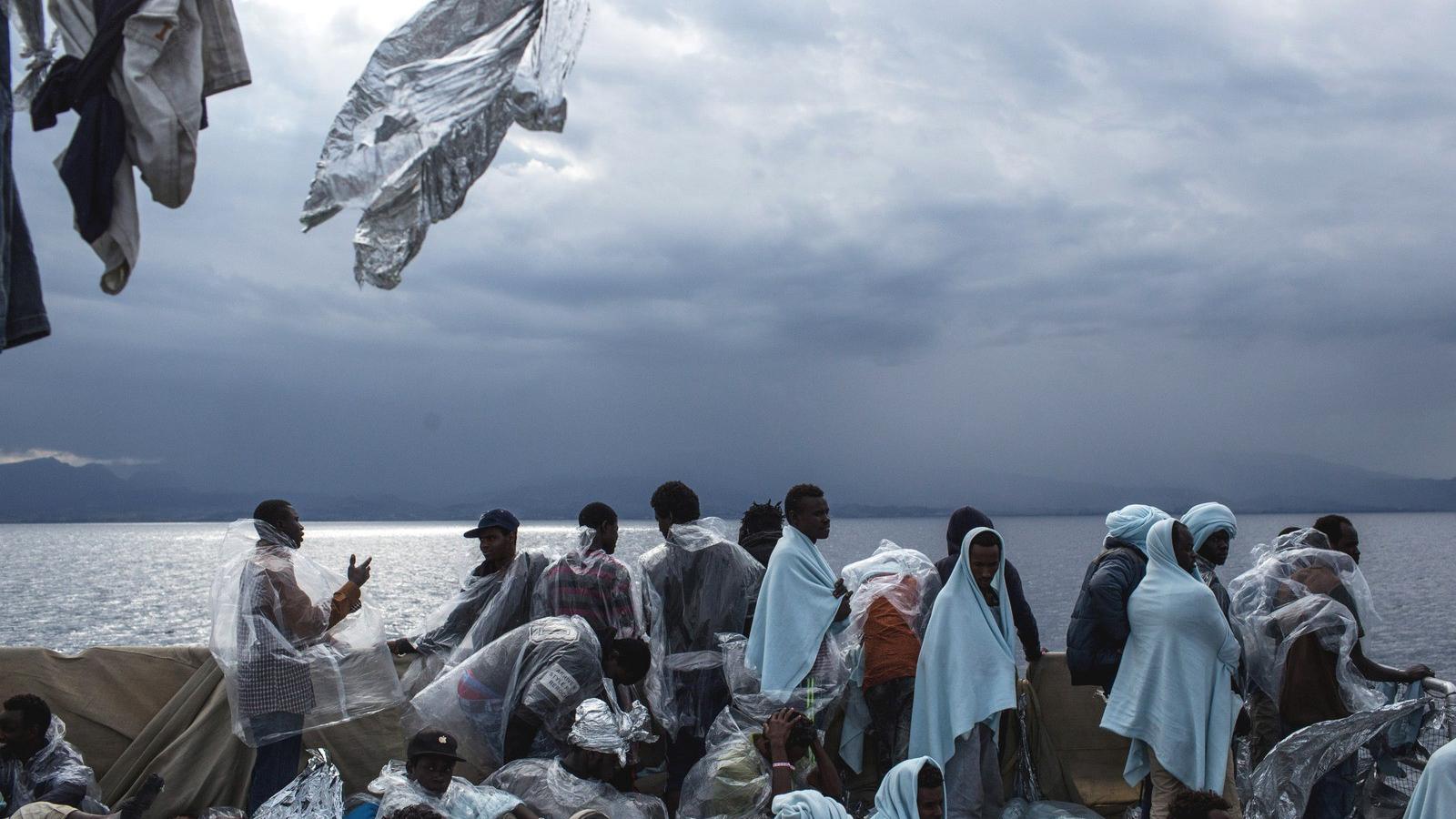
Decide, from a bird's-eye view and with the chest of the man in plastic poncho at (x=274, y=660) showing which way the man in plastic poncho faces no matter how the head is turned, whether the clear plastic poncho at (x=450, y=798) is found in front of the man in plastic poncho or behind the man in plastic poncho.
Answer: in front

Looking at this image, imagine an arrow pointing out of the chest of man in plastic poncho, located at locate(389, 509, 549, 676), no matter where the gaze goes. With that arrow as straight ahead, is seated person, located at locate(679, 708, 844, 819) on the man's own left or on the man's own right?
on the man's own left

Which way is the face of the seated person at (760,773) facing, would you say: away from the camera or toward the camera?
toward the camera

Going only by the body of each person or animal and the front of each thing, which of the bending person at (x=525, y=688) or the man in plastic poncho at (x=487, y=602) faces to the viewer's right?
the bending person

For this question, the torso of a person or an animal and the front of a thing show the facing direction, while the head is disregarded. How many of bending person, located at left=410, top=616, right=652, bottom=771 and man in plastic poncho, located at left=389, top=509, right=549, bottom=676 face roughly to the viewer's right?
1

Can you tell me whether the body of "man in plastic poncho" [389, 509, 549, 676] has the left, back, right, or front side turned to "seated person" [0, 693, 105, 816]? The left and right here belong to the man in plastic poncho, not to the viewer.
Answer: front

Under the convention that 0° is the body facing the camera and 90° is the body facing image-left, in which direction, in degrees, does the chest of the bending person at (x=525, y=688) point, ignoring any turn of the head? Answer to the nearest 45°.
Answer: approximately 270°

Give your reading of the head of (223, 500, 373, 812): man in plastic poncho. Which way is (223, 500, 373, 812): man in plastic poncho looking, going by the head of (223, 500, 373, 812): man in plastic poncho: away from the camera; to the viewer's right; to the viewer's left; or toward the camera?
to the viewer's right

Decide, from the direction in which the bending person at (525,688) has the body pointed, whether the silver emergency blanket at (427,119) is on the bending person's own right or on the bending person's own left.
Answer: on the bending person's own right

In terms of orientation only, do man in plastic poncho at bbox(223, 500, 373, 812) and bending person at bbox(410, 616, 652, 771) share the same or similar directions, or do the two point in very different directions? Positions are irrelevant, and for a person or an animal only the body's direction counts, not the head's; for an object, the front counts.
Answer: same or similar directions

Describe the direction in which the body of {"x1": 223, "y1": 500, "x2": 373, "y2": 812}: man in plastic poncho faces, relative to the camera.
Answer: to the viewer's right

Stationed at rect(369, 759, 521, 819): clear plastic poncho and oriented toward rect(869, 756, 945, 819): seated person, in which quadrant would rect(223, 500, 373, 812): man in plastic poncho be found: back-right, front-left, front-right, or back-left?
back-left

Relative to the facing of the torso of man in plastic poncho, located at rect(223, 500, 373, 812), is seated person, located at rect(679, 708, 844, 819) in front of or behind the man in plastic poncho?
in front

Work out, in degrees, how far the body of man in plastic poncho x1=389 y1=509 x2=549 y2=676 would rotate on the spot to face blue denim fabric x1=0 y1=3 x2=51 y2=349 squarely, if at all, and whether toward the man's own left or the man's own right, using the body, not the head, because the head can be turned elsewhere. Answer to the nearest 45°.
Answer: approximately 45° to the man's own left

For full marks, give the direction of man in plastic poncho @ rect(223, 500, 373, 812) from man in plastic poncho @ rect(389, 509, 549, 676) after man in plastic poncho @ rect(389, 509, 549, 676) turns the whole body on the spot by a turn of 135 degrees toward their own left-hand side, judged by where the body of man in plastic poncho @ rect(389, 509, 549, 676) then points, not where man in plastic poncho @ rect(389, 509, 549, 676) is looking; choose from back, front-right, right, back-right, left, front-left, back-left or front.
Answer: back-right

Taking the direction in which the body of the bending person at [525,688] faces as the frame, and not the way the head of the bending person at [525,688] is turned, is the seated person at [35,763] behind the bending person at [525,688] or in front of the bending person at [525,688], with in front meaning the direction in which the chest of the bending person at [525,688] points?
behind
